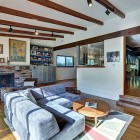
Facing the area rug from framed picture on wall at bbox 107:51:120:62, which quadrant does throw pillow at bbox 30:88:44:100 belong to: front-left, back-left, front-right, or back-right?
front-right

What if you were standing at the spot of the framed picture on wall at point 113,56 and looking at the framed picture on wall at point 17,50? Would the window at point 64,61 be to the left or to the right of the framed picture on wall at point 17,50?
right

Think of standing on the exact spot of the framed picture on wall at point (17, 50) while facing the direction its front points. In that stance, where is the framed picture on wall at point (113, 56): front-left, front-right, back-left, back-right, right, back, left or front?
front-left

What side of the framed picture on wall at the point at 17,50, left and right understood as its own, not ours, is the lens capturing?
front

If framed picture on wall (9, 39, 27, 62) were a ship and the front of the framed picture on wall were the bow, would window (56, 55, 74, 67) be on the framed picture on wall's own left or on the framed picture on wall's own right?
on the framed picture on wall's own left

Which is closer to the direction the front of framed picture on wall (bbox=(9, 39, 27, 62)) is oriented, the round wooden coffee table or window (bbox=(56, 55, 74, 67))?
the round wooden coffee table

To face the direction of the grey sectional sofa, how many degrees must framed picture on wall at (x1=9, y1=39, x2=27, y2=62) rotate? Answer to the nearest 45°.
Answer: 0° — it already faces it

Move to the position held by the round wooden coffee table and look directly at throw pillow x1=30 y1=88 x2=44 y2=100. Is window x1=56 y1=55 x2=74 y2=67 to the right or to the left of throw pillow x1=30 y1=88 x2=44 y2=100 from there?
right

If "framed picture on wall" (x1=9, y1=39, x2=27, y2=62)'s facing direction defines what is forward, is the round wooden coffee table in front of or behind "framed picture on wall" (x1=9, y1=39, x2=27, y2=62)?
in front

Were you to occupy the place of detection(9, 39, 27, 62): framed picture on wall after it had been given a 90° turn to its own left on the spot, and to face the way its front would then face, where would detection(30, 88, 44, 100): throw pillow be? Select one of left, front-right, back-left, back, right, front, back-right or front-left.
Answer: right

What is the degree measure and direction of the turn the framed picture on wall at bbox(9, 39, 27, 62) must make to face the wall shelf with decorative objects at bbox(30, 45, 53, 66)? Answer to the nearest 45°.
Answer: approximately 135° to its left
